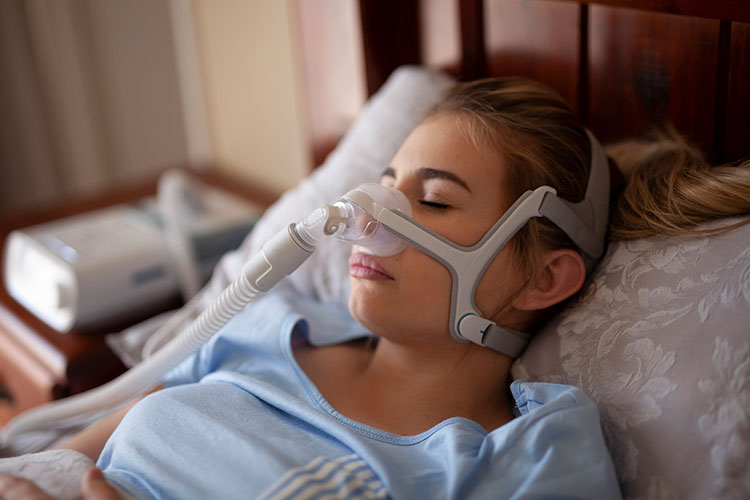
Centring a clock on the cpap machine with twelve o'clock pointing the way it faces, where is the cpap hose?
The cpap hose is roughly at 10 o'clock from the cpap machine.

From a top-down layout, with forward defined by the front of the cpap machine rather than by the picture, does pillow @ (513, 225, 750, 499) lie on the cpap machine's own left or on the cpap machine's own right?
on the cpap machine's own left

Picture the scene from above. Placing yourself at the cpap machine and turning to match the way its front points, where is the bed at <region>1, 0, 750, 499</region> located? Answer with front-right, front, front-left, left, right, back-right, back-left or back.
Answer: left

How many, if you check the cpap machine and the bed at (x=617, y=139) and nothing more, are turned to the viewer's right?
0

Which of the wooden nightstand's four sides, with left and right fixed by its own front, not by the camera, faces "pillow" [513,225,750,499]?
left

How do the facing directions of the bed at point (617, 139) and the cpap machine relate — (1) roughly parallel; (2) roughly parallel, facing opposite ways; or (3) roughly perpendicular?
roughly parallel

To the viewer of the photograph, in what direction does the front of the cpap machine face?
facing the viewer and to the left of the viewer

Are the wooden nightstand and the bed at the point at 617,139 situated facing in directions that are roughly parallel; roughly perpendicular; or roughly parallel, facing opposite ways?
roughly parallel

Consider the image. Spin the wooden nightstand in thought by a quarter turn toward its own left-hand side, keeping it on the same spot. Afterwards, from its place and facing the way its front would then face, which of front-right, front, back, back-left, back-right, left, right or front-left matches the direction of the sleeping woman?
front
